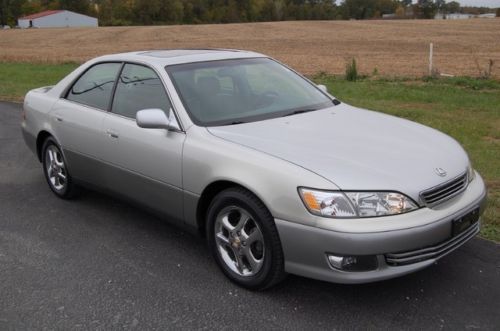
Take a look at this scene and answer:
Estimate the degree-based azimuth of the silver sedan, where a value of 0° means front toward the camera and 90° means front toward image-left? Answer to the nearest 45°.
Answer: approximately 315°
